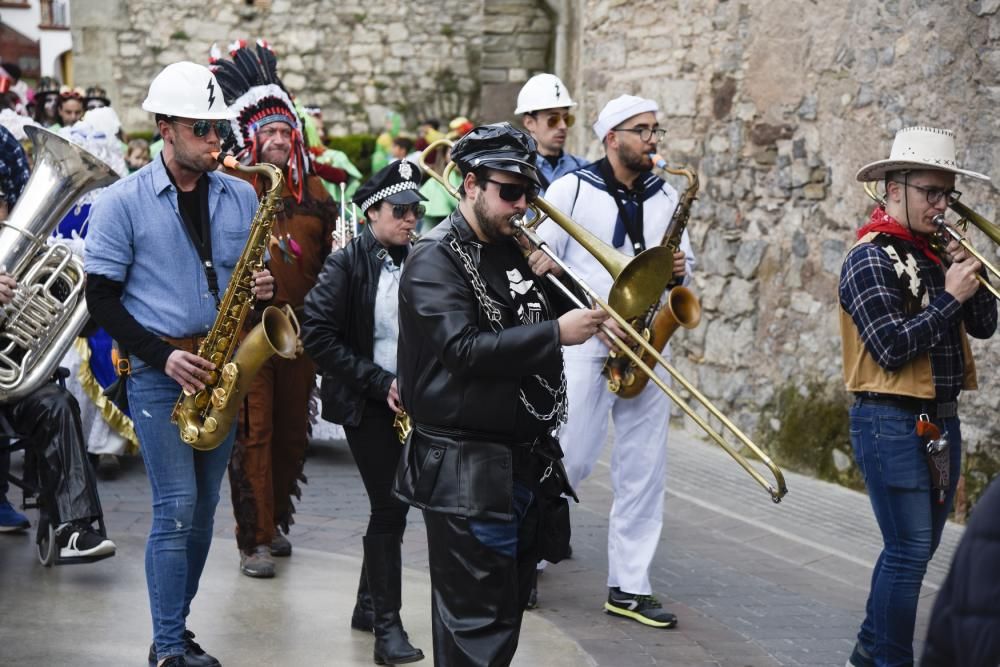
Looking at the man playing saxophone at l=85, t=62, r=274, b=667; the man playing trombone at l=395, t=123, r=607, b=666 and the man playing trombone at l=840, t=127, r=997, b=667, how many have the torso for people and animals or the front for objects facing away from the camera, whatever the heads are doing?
0

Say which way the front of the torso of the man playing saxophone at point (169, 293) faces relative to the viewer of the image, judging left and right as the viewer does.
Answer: facing the viewer and to the right of the viewer

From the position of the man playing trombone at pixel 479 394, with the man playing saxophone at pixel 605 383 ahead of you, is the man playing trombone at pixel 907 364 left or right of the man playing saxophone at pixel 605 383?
right

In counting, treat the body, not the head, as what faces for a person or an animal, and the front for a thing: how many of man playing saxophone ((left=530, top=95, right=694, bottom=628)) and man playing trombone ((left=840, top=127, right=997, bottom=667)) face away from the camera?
0

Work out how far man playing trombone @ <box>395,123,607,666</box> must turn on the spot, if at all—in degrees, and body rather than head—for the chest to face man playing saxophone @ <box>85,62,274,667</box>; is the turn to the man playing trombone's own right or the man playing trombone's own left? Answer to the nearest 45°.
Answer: approximately 180°

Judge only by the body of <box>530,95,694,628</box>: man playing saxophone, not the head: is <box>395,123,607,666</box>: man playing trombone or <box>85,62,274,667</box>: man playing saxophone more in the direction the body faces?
the man playing trombone

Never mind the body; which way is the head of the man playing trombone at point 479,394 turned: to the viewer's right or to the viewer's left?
to the viewer's right

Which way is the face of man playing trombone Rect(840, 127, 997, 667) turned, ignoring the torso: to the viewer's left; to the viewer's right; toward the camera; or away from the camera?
to the viewer's right

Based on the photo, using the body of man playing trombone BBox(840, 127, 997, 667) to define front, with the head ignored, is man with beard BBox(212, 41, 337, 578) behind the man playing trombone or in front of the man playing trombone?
behind

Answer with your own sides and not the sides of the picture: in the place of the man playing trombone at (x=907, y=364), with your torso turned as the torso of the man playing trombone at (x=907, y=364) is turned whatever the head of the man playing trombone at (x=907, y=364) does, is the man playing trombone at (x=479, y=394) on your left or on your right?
on your right

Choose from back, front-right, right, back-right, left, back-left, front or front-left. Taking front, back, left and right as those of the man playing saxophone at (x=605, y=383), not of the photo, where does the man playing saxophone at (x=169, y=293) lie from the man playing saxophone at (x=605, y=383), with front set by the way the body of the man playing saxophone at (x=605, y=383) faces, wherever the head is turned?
right

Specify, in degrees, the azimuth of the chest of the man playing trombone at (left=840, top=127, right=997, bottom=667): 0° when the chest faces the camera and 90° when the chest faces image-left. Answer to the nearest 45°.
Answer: approximately 315°

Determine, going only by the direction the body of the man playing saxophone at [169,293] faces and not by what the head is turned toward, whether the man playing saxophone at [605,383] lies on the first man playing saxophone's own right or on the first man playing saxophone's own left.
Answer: on the first man playing saxophone's own left

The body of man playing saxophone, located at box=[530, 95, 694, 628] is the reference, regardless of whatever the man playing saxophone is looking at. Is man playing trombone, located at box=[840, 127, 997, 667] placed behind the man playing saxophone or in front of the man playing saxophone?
in front

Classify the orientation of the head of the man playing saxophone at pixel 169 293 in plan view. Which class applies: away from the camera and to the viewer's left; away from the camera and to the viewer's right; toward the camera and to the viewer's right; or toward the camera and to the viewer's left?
toward the camera and to the viewer's right
